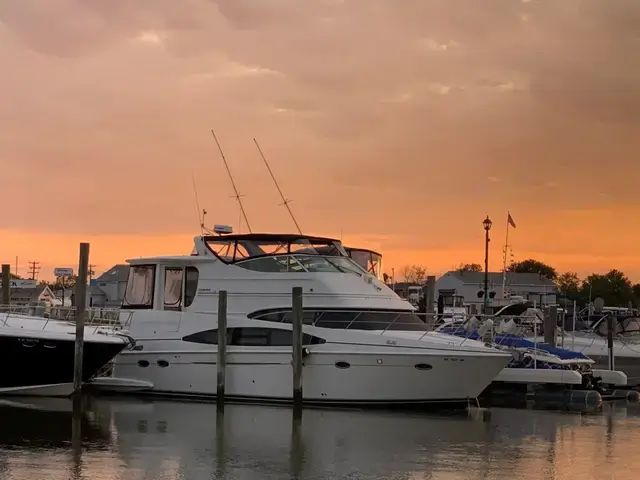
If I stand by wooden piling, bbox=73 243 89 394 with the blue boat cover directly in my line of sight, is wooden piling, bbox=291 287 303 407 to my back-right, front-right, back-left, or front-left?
front-right

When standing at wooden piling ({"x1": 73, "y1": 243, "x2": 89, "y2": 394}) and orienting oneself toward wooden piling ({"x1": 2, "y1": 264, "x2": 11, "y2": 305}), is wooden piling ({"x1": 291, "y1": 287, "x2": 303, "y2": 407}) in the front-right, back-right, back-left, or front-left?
back-right

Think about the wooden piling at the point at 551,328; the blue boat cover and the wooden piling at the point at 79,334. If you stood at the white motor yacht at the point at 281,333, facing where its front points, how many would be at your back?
1

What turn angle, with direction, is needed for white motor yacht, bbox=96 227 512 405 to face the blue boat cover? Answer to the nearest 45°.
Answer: approximately 45° to its left

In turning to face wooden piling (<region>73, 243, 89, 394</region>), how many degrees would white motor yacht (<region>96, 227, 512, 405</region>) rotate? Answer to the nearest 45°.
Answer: approximately 180°

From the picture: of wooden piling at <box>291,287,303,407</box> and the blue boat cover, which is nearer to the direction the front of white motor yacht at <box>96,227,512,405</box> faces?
the blue boat cover

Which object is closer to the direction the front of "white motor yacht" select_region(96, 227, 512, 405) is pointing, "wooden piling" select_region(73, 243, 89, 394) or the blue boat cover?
the blue boat cover

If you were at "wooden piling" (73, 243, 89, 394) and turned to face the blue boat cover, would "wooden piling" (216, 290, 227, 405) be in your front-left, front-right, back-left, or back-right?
front-right

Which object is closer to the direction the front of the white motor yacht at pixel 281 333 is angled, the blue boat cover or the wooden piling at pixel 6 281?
the blue boat cover

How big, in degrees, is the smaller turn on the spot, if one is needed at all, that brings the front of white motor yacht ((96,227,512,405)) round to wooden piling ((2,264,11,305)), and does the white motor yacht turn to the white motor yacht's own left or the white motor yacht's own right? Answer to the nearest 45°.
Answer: approximately 135° to the white motor yacht's own left

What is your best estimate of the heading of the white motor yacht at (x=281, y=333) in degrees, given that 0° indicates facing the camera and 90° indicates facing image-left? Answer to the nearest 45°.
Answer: approximately 270°

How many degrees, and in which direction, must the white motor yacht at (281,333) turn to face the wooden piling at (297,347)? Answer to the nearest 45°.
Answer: approximately 90° to its right

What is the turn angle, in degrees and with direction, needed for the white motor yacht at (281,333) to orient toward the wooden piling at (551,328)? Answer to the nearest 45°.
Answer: approximately 45° to its left

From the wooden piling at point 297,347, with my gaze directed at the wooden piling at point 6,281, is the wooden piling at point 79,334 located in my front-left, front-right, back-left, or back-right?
front-left
